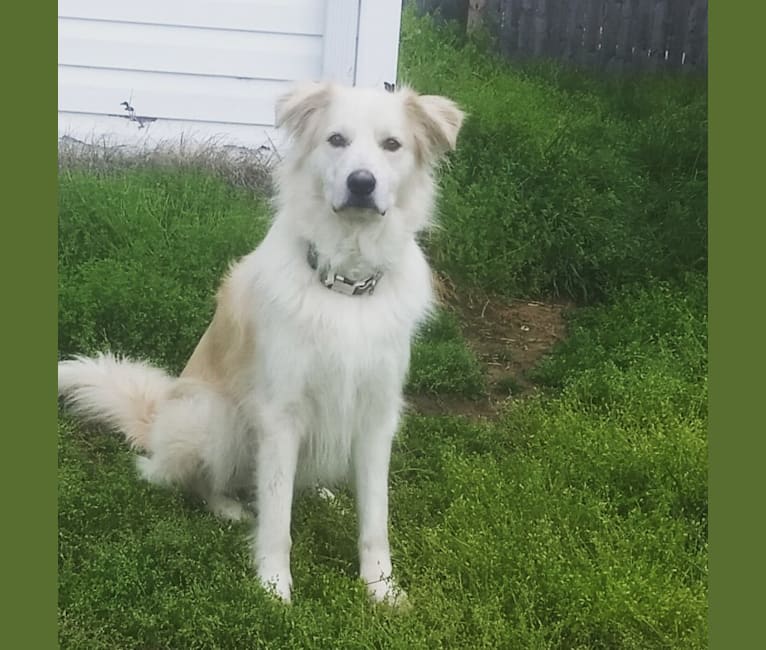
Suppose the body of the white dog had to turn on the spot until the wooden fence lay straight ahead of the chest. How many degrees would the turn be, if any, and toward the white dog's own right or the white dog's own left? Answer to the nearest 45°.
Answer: approximately 90° to the white dog's own left

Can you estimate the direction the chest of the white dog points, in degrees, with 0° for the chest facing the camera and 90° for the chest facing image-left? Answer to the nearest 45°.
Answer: approximately 315°
